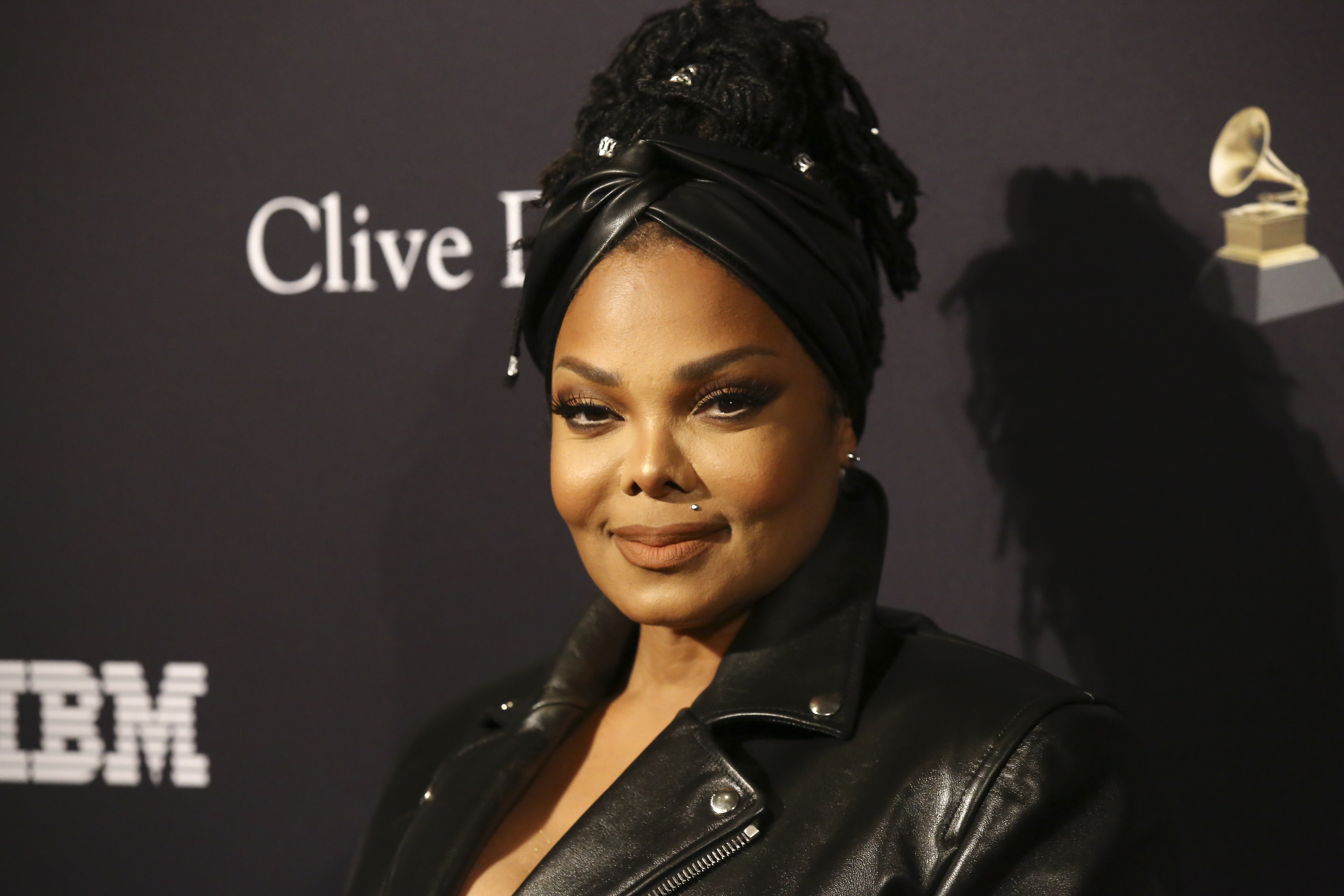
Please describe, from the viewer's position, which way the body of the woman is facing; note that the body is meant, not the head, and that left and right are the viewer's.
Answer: facing the viewer and to the left of the viewer
